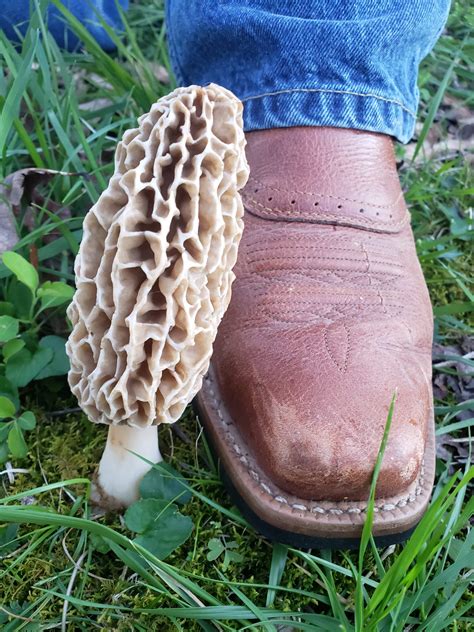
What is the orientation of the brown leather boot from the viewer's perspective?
toward the camera
